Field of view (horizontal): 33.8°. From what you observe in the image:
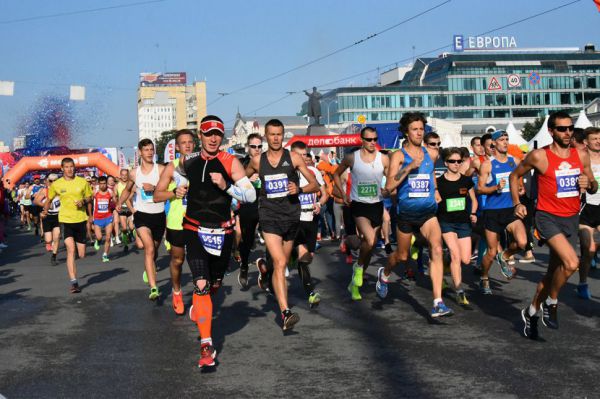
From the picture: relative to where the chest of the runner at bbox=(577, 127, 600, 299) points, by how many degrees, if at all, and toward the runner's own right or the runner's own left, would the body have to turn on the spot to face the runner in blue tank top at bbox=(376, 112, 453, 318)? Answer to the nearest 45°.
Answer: approximately 90° to the runner's own right

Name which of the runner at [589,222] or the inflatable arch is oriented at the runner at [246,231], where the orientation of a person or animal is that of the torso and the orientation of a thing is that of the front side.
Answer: the inflatable arch

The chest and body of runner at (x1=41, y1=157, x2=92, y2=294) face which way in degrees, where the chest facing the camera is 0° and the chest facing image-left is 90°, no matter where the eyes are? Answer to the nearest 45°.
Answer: approximately 0°

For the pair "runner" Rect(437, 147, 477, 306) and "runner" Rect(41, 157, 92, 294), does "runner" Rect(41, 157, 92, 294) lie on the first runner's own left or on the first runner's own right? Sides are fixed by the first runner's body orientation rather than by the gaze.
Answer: on the first runner's own right

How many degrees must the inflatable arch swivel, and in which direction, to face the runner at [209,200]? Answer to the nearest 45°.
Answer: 0° — it already faces them

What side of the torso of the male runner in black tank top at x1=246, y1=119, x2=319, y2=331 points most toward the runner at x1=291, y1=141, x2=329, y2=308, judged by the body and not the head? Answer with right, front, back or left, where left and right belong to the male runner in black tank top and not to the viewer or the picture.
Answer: back

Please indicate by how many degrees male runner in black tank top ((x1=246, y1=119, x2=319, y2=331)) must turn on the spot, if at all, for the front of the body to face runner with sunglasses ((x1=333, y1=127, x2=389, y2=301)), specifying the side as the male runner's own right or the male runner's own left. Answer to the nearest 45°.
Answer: approximately 135° to the male runner's own left

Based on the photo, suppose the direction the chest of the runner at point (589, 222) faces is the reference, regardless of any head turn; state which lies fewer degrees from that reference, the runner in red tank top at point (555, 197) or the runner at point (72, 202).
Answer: the runner in red tank top

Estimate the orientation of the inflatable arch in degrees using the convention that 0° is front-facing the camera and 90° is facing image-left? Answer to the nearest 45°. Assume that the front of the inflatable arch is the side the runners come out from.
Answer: approximately 0°
